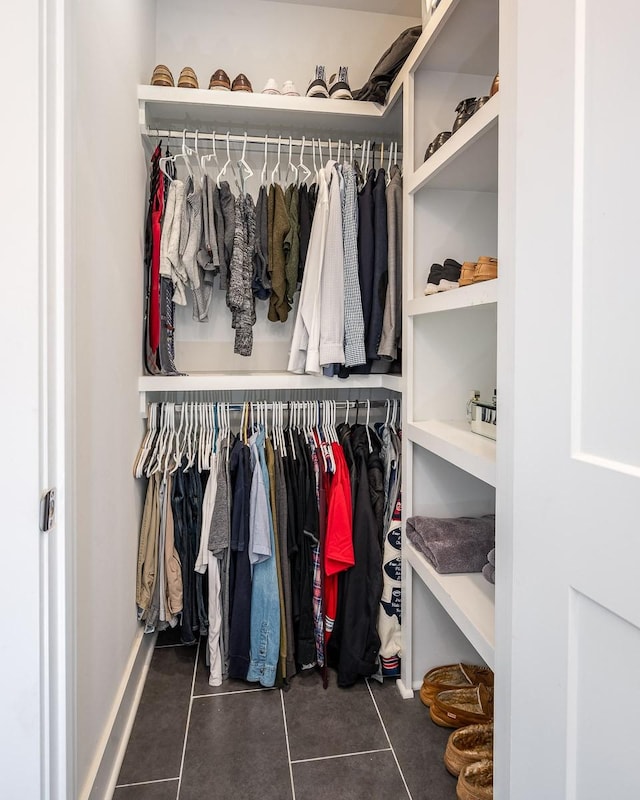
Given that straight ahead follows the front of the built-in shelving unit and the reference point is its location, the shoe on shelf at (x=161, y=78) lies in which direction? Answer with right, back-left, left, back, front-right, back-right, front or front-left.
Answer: front

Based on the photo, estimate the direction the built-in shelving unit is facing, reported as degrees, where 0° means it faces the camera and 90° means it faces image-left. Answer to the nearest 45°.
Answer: approximately 90°

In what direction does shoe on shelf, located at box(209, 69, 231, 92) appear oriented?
toward the camera

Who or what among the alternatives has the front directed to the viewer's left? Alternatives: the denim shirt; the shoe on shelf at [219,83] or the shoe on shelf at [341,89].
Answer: the denim shirt

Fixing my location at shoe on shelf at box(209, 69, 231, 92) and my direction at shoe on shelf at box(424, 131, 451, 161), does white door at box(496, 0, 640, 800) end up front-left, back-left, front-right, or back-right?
front-right

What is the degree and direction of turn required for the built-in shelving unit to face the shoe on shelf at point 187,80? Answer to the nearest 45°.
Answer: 0° — it already faces it

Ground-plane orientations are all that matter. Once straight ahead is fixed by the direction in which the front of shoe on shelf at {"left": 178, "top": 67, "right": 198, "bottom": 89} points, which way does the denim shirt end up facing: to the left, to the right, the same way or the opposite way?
to the right

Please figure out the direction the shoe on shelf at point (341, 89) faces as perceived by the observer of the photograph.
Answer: facing the viewer

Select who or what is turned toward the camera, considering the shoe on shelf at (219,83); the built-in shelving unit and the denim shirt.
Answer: the shoe on shelf
